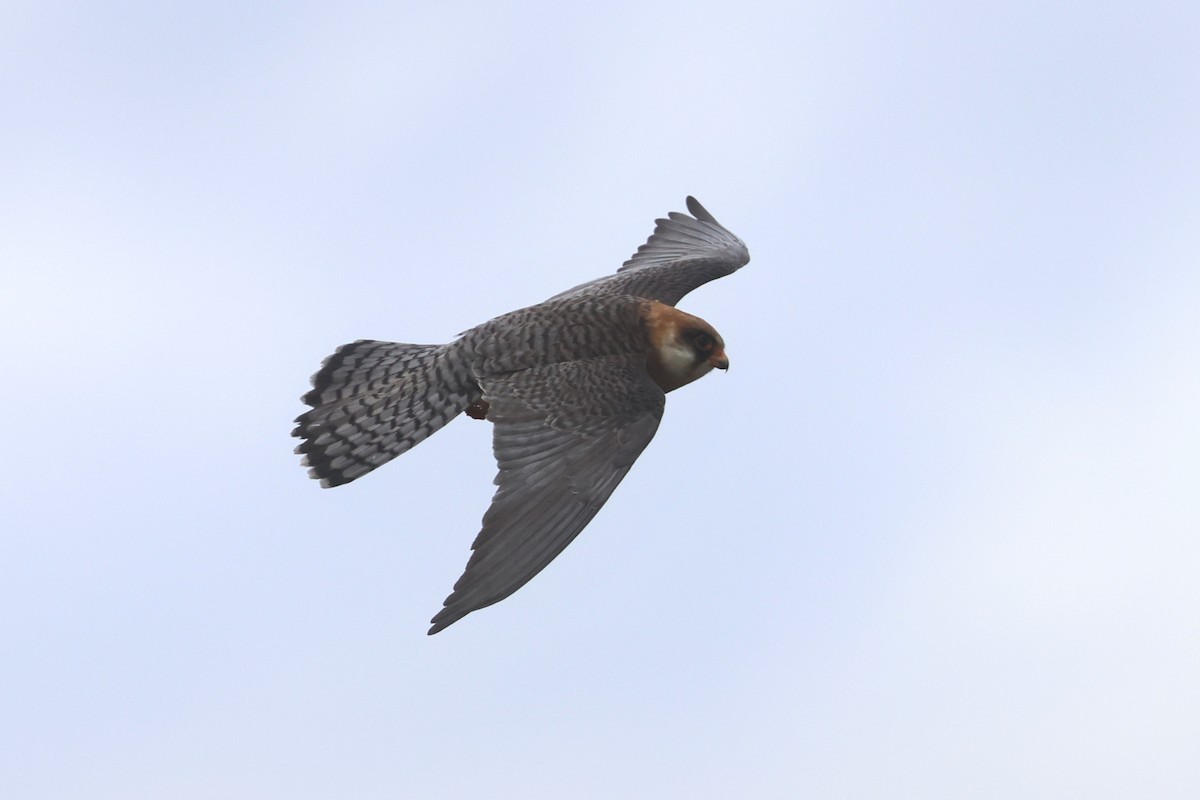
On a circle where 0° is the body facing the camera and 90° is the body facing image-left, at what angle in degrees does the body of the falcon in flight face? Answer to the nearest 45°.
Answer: approximately 270°
